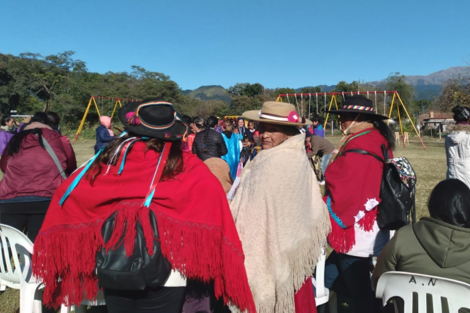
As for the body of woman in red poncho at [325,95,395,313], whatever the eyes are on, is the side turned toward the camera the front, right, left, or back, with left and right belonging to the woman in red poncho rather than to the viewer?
left

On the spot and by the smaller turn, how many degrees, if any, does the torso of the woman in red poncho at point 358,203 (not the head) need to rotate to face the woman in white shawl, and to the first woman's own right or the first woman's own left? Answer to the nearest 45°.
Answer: approximately 45° to the first woman's own left

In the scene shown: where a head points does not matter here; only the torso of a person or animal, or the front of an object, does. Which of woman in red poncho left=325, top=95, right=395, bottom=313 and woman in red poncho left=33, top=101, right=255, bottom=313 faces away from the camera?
woman in red poncho left=33, top=101, right=255, bottom=313

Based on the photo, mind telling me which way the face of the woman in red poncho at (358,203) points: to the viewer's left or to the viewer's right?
to the viewer's left

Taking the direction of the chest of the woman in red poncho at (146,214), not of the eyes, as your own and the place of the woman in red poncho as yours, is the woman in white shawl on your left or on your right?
on your right

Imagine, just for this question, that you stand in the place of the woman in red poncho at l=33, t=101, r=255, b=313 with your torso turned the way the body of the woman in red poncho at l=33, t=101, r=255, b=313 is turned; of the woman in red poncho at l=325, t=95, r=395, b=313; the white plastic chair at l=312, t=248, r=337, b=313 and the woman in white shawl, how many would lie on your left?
0

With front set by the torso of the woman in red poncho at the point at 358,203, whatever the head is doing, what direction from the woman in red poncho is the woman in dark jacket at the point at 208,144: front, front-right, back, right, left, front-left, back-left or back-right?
front-right

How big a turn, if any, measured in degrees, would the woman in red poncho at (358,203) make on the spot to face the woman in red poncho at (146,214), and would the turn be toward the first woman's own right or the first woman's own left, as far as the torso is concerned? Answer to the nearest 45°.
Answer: approximately 45° to the first woman's own left

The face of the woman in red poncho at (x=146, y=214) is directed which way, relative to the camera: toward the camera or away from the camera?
away from the camera

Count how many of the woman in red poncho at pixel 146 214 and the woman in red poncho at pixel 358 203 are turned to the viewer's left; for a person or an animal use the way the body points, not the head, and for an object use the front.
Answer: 1

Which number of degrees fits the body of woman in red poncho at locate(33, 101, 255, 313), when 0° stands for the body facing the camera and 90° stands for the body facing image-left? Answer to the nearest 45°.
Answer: approximately 180°

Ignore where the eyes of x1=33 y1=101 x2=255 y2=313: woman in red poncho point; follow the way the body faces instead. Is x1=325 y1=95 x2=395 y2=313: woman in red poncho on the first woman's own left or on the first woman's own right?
on the first woman's own right

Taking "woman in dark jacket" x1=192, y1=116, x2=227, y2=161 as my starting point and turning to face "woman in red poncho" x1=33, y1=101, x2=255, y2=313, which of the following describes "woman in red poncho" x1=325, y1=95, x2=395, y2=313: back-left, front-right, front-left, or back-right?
front-left
